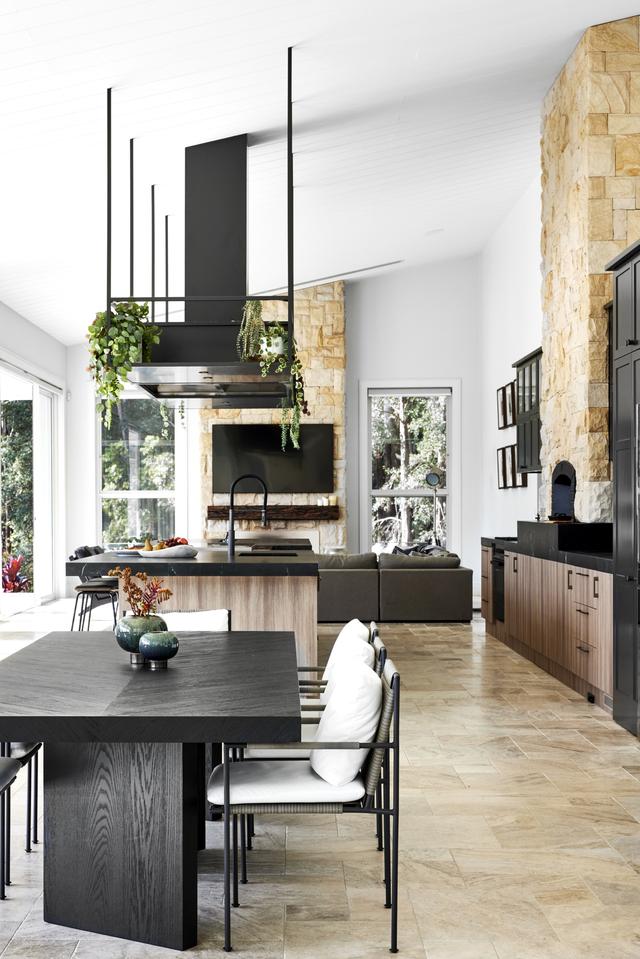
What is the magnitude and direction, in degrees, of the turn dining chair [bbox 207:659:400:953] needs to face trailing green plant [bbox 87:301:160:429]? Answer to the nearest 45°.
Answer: approximately 45° to its right

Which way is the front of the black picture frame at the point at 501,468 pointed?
to the viewer's left

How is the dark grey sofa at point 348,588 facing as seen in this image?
away from the camera

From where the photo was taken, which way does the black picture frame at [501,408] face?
to the viewer's left

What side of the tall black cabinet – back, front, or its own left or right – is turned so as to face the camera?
left

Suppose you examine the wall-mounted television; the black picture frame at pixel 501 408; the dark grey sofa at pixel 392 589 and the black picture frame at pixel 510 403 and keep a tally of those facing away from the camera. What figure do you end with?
1

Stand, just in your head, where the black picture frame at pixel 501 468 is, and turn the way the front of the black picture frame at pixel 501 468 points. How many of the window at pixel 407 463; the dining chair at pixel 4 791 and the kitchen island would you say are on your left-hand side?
2

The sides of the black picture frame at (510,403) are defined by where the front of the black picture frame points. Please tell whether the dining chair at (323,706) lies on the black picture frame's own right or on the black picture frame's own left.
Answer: on the black picture frame's own left

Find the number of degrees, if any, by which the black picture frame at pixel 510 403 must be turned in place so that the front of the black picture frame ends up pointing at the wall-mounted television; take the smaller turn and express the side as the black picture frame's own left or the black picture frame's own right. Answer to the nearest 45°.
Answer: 0° — it already faces it

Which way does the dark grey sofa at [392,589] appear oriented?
away from the camera

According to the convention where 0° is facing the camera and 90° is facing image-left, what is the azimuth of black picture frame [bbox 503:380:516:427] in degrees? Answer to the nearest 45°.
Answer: approximately 90°

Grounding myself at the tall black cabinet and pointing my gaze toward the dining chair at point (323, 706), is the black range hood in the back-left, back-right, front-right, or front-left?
front-right

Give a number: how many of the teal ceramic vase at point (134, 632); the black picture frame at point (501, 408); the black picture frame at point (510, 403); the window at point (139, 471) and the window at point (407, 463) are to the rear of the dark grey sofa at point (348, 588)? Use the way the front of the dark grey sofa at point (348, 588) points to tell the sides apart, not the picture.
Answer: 1

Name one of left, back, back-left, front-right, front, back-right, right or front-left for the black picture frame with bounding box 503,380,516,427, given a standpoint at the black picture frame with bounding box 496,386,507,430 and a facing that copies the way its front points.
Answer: left

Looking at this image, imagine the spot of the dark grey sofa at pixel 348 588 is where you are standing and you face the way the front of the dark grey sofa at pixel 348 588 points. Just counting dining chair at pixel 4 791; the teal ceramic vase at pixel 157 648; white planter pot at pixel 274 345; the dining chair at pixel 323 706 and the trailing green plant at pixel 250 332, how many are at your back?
5

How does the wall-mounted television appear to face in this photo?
toward the camera
